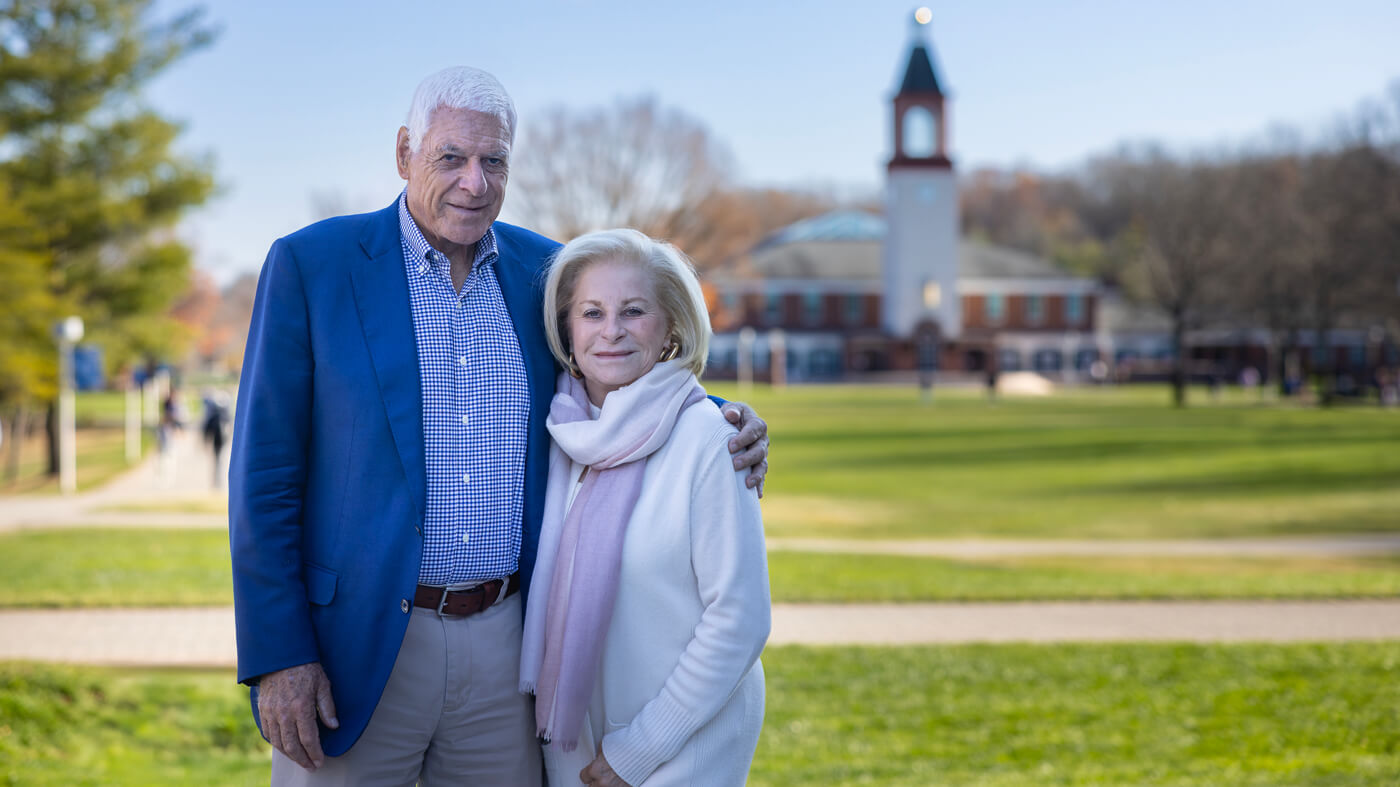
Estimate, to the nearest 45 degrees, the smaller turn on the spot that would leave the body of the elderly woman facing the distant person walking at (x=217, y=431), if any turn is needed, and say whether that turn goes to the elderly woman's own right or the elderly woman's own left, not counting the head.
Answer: approximately 135° to the elderly woman's own right

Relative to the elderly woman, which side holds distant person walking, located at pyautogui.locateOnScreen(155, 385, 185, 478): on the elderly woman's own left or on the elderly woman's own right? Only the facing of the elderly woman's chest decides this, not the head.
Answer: on the elderly woman's own right

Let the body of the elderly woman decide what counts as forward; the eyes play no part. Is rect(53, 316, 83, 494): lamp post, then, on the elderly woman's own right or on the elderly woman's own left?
on the elderly woman's own right

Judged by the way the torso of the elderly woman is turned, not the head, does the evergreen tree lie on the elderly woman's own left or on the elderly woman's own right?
on the elderly woman's own right

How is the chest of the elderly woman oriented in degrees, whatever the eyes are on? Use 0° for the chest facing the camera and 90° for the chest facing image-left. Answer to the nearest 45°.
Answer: approximately 45°
